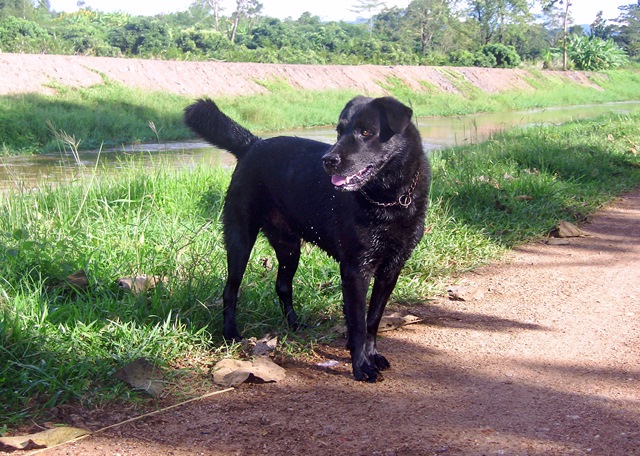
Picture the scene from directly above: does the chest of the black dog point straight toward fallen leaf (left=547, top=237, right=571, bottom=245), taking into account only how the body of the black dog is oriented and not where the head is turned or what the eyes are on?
no

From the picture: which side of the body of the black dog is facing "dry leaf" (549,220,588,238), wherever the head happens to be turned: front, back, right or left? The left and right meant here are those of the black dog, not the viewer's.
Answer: left

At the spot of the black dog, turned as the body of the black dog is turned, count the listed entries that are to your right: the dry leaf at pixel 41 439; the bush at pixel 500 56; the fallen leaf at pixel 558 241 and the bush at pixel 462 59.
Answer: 1

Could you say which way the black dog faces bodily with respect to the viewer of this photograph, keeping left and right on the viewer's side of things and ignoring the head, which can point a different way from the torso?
facing the viewer and to the right of the viewer

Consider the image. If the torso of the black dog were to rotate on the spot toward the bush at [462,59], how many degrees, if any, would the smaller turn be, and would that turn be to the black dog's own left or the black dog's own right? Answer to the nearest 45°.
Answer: approximately 135° to the black dog's own left

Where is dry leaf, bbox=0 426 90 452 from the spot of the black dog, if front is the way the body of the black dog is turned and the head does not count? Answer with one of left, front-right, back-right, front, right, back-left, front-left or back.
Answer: right

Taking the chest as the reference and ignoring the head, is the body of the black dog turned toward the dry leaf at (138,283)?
no

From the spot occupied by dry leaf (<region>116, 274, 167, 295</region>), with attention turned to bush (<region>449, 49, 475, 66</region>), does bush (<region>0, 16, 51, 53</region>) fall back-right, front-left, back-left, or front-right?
front-left

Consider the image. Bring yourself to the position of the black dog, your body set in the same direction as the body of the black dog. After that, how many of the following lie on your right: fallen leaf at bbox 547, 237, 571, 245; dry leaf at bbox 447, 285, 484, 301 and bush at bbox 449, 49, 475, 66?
0

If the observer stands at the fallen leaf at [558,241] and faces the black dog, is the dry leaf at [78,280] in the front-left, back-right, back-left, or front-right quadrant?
front-right

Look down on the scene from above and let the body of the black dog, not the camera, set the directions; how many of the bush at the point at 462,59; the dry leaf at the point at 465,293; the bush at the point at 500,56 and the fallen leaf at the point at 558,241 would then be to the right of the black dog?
0

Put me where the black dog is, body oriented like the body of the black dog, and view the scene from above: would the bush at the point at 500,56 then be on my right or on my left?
on my left

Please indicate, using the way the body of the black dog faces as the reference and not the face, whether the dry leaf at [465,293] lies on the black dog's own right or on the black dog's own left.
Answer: on the black dog's own left

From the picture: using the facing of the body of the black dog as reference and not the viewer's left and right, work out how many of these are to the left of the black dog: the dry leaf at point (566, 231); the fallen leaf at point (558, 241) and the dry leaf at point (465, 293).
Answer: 3

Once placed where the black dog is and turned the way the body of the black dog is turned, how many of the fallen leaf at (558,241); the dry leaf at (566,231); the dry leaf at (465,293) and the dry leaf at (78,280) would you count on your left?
3

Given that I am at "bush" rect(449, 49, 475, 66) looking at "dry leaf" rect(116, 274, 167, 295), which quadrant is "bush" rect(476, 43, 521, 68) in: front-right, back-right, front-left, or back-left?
back-left

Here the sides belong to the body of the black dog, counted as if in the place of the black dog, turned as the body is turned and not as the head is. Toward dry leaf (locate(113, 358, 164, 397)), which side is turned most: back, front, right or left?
right
